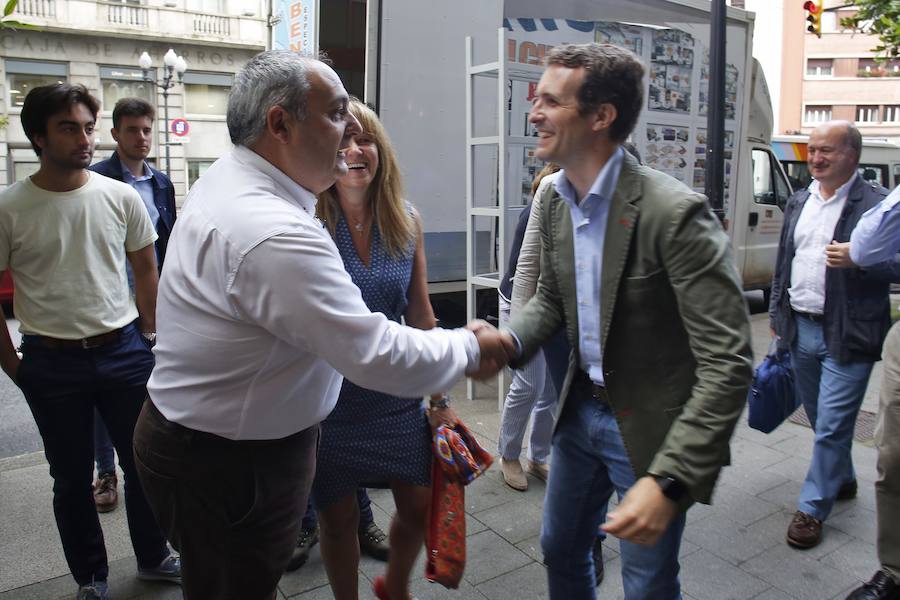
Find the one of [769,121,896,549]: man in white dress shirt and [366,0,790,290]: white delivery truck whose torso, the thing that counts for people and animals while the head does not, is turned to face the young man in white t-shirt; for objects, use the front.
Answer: the man in white dress shirt

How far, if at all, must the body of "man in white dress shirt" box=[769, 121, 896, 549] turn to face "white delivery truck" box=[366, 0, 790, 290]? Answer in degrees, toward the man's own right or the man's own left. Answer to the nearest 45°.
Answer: approximately 90° to the man's own right

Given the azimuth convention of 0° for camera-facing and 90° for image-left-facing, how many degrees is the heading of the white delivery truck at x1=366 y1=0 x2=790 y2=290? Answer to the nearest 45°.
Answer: approximately 225°

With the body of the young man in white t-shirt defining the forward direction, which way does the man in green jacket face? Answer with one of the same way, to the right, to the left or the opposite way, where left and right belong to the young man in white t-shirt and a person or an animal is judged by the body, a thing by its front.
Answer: to the right

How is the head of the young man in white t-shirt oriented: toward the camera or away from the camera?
toward the camera

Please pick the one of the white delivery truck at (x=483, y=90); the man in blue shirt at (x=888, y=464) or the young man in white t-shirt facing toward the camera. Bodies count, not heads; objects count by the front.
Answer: the young man in white t-shirt

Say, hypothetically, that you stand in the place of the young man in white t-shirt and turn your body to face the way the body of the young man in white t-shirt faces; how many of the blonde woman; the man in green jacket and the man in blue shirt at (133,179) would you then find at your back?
1

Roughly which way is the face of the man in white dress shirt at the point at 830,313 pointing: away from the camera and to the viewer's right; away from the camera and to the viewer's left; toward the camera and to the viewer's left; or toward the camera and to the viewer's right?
toward the camera and to the viewer's left

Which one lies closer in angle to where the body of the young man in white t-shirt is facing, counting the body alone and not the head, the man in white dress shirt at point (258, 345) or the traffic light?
the man in white dress shirt

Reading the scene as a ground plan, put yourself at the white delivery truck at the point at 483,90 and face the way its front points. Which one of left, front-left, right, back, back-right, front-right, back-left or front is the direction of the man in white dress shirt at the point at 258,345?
back-right

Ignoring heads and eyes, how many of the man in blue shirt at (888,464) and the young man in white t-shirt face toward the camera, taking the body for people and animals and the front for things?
1

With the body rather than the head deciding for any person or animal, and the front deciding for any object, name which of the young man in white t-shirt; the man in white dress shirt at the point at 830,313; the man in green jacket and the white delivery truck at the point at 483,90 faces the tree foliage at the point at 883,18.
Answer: the white delivery truck

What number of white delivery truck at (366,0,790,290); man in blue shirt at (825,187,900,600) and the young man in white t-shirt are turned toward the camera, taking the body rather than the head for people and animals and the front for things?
1

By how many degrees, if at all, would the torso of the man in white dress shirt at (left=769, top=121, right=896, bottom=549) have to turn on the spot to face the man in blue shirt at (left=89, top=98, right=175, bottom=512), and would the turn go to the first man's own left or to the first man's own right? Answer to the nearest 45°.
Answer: approximately 45° to the first man's own right

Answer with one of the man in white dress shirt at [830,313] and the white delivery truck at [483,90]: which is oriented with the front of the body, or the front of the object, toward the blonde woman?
the man in white dress shirt

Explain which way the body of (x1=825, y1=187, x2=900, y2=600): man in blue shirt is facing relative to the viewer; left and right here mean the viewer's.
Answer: facing to the left of the viewer

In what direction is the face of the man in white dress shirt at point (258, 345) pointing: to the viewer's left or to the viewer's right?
to the viewer's right

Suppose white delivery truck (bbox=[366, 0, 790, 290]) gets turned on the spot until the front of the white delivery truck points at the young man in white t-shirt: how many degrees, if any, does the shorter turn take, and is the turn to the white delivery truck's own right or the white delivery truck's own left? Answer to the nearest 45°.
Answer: approximately 135° to the white delivery truck's own right
